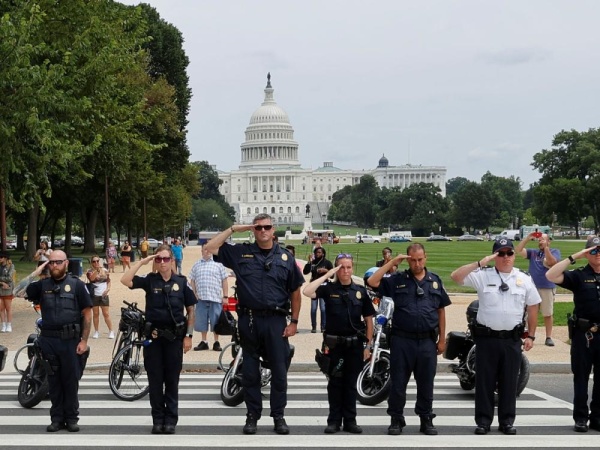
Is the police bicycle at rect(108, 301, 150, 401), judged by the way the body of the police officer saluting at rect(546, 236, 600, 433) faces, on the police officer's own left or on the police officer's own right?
on the police officer's own right

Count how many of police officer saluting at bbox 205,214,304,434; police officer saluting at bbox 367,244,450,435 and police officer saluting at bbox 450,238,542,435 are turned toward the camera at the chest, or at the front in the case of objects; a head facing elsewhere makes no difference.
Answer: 3

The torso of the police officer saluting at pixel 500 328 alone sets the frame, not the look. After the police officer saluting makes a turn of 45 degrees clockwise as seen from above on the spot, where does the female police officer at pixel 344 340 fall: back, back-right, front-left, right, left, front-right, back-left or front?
front-right

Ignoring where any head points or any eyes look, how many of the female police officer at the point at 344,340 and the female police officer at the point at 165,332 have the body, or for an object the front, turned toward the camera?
2

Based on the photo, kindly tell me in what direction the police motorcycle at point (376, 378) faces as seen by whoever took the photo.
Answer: facing the viewer and to the left of the viewer

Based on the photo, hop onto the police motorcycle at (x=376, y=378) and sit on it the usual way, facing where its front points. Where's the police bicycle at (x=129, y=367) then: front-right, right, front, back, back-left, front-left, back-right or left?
front-right

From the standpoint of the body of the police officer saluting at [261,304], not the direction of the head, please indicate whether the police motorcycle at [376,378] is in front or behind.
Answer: behind

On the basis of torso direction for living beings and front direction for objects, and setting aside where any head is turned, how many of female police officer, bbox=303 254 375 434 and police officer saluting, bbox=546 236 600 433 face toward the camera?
2

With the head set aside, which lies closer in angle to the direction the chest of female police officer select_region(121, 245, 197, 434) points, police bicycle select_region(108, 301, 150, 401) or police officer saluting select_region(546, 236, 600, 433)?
the police officer saluting

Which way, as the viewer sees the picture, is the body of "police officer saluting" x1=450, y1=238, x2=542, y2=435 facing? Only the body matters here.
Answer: toward the camera

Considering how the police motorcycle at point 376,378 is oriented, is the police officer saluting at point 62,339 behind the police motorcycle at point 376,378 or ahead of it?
ahead

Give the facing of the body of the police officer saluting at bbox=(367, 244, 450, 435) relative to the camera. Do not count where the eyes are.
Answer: toward the camera
